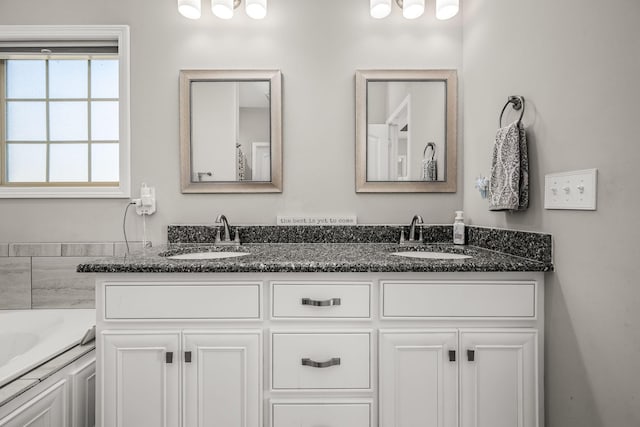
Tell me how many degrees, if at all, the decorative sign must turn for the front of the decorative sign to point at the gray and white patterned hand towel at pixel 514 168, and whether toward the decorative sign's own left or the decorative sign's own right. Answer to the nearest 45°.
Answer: approximately 45° to the decorative sign's own left

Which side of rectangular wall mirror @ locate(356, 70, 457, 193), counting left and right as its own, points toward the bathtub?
right

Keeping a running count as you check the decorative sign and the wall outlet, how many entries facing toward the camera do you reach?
2

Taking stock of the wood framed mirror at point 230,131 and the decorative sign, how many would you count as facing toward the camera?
2

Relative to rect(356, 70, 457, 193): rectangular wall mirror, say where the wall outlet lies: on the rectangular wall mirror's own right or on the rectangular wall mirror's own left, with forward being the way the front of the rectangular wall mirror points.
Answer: on the rectangular wall mirror's own right

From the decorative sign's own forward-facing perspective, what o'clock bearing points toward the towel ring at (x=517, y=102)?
The towel ring is roughly at 10 o'clock from the decorative sign.

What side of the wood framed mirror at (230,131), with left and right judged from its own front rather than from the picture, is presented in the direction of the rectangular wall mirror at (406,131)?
left

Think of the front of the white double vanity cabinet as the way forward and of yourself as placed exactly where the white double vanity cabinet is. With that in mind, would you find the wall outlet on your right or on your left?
on your right

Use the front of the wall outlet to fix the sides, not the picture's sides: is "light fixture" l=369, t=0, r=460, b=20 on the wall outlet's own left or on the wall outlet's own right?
on the wall outlet's own left
